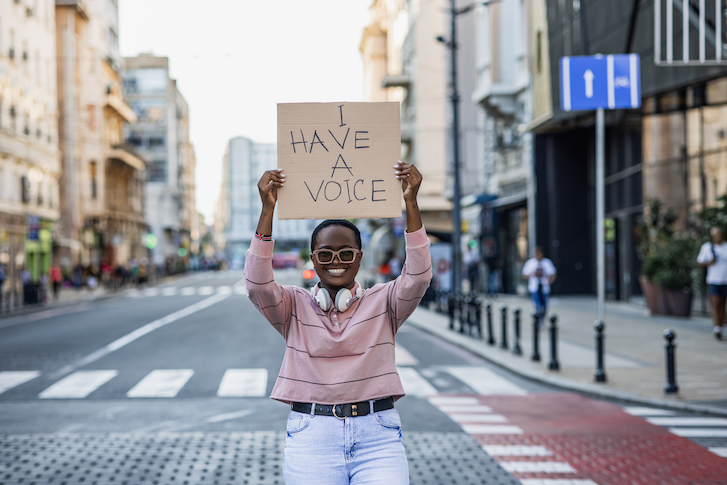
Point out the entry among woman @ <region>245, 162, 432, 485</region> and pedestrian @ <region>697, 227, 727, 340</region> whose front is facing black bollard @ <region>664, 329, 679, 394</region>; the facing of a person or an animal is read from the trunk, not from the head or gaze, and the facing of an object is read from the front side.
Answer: the pedestrian

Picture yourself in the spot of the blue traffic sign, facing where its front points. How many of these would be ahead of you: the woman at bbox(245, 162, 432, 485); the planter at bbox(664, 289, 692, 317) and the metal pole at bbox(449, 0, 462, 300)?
1

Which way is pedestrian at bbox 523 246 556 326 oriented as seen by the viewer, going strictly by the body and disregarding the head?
toward the camera

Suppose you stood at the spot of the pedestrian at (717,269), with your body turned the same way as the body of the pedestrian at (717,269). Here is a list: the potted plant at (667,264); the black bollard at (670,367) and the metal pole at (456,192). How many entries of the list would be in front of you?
1

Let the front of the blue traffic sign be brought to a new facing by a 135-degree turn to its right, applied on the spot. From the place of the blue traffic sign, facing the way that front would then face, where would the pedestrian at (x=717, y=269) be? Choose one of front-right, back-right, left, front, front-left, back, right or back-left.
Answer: right

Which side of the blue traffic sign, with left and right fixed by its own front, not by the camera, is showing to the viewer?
front

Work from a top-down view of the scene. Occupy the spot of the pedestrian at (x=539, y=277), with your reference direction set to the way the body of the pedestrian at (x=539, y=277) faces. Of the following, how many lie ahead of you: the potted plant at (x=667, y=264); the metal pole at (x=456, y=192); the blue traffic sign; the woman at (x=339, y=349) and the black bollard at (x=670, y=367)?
3

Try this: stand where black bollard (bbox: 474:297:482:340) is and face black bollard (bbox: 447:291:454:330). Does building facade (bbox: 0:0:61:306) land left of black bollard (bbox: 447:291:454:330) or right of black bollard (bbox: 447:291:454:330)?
left

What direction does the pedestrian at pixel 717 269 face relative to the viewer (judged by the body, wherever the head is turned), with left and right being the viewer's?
facing the viewer

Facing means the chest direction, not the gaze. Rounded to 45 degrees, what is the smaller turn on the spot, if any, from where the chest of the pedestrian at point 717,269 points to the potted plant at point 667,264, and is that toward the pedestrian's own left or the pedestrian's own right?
approximately 180°
